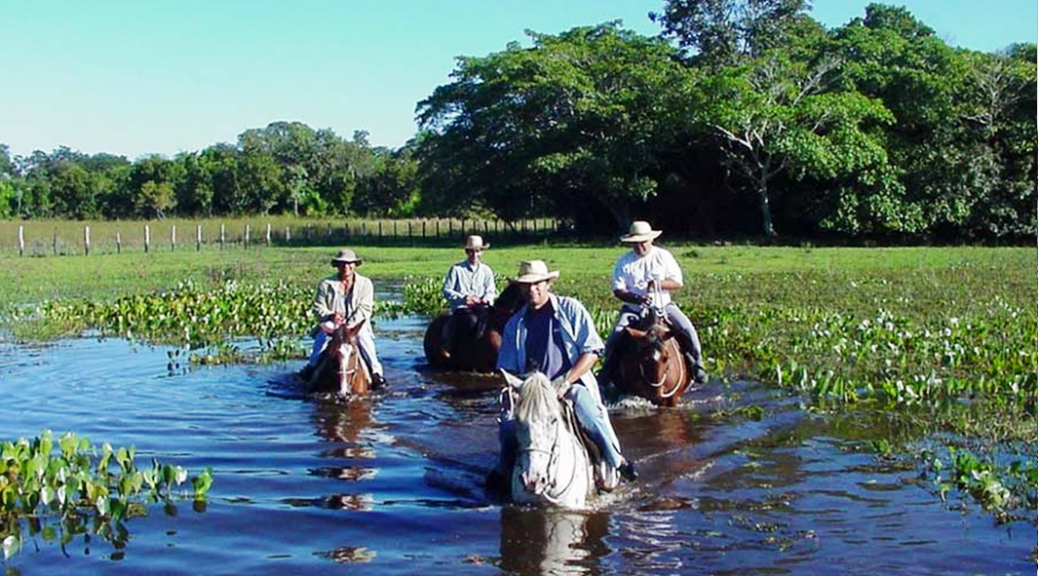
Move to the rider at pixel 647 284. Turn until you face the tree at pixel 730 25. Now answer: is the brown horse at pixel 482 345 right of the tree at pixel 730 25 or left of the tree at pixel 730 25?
left

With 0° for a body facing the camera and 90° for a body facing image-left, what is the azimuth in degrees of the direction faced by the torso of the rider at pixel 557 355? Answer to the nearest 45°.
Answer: approximately 0°

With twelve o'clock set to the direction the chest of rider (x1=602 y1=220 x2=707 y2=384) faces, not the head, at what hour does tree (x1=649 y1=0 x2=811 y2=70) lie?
The tree is roughly at 6 o'clock from the rider.
